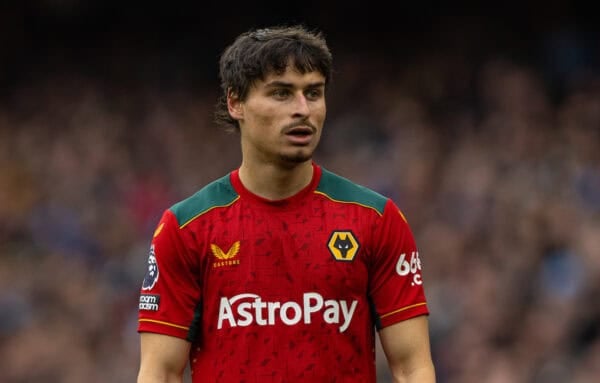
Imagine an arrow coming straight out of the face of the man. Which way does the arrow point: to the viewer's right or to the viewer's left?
to the viewer's right

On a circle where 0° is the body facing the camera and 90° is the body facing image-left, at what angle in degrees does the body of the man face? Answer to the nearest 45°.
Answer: approximately 0°
